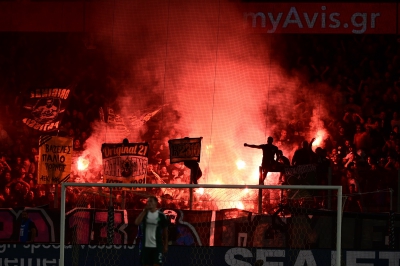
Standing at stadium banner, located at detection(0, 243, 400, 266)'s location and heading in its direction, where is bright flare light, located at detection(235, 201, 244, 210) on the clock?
The bright flare light is roughly at 6 o'clock from the stadium banner.

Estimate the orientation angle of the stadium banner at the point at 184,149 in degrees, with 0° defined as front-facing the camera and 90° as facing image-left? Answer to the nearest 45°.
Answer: approximately 0°

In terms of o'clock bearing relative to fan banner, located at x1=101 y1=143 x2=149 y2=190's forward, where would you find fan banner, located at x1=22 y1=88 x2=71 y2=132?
fan banner, located at x1=22 y1=88 x2=71 y2=132 is roughly at 5 o'clock from fan banner, located at x1=101 y1=143 x2=149 y2=190.

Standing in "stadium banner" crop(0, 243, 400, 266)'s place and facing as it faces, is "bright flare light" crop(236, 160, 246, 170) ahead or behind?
behind

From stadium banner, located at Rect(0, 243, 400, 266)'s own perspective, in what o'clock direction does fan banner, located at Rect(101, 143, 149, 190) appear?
The fan banner is roughly at 5 o'clock from the stadium banner.

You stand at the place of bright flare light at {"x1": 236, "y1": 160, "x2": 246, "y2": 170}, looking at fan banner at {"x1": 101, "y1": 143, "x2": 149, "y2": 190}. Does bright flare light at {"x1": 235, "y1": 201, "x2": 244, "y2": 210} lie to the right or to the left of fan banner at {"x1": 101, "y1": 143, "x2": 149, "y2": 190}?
left

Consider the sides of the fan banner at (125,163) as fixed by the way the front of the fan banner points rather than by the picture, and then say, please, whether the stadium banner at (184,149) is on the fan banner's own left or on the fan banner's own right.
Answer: on the fan banner's own left

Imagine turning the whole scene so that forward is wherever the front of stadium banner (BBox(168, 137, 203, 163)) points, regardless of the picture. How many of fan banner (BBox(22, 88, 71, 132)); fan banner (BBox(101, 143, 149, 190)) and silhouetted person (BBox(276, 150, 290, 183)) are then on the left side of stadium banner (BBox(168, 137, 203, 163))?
1

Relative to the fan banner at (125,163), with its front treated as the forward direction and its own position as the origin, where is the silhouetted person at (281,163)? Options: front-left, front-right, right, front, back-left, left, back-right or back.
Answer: left

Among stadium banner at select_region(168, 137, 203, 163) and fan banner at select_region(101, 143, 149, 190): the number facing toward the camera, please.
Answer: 2

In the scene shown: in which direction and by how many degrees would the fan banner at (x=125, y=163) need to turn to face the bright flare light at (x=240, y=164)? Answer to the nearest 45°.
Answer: approximately 135° to its left
